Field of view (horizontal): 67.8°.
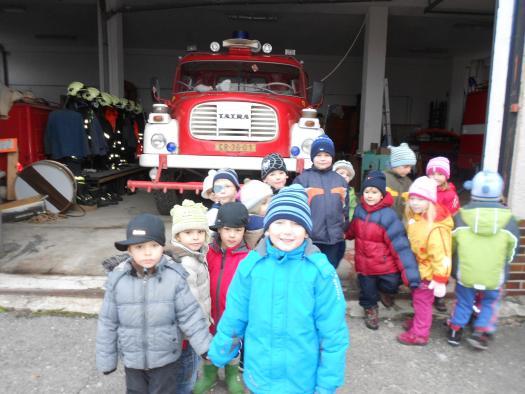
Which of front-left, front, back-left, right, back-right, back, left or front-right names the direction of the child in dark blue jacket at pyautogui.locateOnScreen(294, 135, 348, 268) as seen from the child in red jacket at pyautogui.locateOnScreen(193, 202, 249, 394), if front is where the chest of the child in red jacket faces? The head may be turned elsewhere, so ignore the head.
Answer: back-left

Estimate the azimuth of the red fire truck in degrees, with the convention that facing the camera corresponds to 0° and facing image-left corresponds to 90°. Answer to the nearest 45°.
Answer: approximately 0°

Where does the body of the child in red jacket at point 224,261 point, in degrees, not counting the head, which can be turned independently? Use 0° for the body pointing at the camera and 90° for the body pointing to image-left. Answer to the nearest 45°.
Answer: approximately 0°

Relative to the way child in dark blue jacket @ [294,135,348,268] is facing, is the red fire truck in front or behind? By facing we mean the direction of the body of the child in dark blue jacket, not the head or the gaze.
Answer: behind
